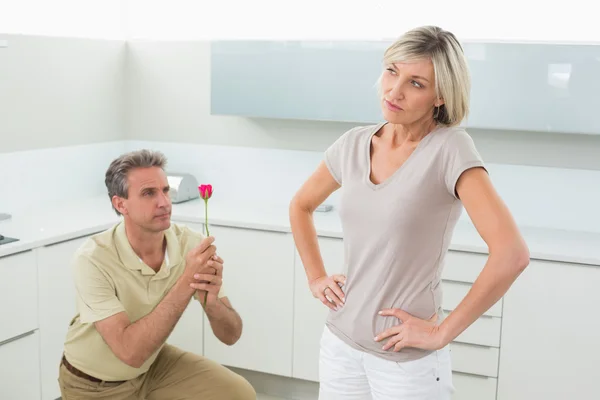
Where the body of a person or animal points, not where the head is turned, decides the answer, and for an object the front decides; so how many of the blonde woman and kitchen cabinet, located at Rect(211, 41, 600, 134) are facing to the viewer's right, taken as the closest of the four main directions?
0

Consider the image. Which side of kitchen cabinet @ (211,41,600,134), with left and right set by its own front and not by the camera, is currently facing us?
front

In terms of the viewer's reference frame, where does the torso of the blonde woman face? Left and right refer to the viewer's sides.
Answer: facing the viewer and to the left of the viewer

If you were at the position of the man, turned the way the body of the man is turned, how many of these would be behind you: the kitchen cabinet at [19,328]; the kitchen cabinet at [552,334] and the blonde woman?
1

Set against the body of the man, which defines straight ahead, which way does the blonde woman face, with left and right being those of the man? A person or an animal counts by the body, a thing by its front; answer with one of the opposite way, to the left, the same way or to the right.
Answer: to the right

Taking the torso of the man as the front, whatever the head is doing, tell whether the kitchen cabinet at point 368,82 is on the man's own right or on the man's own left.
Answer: on the man's own left

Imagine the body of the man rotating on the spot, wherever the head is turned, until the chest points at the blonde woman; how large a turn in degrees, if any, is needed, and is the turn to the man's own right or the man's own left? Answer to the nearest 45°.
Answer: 0° — they already face them

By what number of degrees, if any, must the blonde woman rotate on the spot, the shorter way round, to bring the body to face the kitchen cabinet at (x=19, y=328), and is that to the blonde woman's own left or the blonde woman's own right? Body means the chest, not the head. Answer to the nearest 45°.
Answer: approximately 90° to the blonde woman's own right

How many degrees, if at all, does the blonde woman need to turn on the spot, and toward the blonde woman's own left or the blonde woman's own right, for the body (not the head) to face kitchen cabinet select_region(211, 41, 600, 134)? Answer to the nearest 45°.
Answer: approximately 135° to the blonde woman's own right

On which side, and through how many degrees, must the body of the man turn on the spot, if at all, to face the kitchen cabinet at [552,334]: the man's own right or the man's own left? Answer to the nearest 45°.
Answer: approximately 45° to the man's own left
